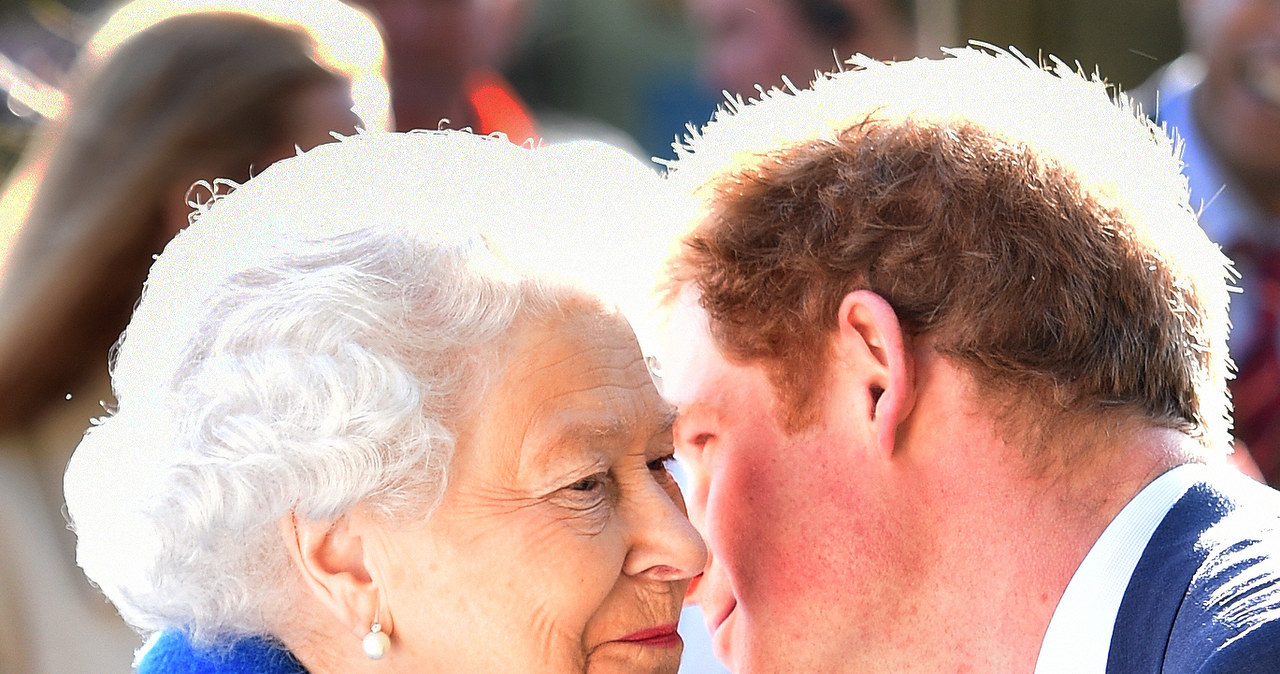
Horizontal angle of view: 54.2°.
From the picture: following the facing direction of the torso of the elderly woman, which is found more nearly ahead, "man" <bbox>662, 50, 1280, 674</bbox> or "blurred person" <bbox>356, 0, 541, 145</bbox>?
the man

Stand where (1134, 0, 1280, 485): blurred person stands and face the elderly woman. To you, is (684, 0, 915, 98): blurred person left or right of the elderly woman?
right

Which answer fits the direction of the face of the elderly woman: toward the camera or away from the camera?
toward the camera

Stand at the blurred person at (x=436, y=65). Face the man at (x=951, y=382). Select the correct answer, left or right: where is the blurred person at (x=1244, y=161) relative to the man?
left

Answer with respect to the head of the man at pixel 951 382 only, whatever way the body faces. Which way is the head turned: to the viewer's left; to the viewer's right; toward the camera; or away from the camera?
to the viewer's left

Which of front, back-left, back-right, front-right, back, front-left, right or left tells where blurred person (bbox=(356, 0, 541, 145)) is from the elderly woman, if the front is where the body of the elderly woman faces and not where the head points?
back-left

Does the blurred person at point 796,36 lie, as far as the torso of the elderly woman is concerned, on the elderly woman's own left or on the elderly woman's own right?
on the elderly woman's own left

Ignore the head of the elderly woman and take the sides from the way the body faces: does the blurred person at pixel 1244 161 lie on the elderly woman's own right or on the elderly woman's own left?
on the elderly woman's own left

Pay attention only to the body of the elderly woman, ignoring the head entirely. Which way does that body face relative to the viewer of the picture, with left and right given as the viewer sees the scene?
facing the viewer and to the right of the viewer

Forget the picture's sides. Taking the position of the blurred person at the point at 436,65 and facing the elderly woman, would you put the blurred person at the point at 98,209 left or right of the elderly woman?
right

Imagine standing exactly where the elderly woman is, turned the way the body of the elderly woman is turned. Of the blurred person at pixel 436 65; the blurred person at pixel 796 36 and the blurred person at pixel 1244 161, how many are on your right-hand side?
0
